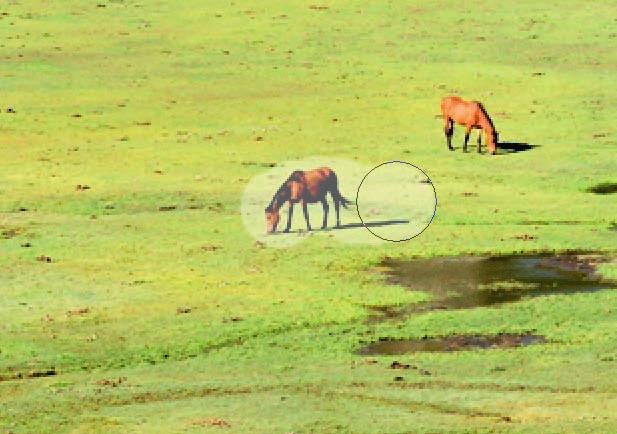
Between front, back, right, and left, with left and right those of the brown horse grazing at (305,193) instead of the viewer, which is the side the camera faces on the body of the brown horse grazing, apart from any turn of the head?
left

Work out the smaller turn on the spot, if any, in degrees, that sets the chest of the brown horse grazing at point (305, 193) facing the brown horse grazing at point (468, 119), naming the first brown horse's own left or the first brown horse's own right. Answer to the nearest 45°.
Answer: approximately 135° to the first brown horse's own right
